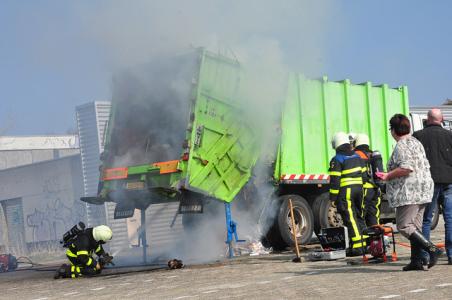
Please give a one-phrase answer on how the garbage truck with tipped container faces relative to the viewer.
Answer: facing away from the viewer and to the right of the viewer

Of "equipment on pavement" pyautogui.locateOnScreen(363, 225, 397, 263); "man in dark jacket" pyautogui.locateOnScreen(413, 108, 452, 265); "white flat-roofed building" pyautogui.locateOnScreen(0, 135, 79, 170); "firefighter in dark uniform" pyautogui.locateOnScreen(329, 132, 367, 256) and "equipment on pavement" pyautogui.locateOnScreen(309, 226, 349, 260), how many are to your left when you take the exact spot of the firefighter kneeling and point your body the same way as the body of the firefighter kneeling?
1

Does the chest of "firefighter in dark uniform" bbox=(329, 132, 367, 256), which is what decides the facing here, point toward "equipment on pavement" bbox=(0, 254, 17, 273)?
yes

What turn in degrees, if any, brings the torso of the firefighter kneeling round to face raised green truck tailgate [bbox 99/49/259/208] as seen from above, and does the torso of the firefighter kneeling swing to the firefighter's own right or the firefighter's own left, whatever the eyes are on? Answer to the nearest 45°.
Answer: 0° — they already face it

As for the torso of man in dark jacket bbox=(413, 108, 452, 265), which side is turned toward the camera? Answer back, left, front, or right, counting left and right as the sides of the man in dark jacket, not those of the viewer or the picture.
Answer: back

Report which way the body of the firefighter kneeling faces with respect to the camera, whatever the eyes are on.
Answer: to the viewer's right

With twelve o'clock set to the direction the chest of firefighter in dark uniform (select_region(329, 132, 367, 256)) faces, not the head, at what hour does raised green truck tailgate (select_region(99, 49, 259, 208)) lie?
The raised green truck tailgate is roughly at 10 o'clock from the firefighter in dark uniform.

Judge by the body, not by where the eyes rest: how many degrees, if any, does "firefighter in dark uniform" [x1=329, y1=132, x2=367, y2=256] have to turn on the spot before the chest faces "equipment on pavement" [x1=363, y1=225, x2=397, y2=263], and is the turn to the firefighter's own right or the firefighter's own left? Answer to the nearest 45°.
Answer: approximately 135° to the firefighter's own left

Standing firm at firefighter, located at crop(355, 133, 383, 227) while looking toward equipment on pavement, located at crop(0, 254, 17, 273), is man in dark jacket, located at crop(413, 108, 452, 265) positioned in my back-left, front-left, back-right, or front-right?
back-left

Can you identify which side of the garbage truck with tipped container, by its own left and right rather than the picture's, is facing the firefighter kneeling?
back

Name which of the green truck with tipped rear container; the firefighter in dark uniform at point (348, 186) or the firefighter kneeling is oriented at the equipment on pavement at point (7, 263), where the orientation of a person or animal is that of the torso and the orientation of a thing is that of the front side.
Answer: the firefighter in dark uniform
